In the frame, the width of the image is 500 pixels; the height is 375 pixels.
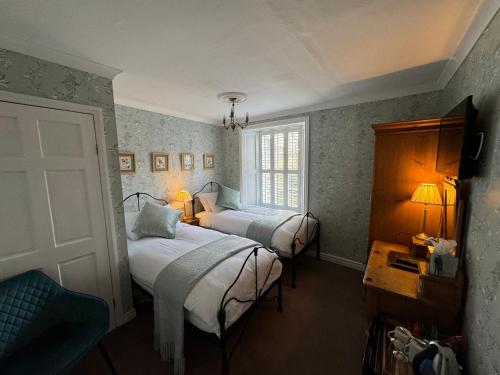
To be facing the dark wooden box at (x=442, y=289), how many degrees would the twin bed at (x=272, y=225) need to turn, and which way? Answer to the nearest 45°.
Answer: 0° — it already faces it

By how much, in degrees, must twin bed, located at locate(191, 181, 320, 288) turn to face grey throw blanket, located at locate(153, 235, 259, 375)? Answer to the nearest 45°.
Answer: approximately 90° to its right

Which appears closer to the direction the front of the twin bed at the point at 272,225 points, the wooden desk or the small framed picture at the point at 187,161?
the wooden desk

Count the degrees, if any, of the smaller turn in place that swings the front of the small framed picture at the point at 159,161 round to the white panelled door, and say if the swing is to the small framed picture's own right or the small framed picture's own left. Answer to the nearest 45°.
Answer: approximately 90° to the small framed picture's own right

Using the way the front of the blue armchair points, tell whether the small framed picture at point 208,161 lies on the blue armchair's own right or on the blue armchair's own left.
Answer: on the blue armchair's own left

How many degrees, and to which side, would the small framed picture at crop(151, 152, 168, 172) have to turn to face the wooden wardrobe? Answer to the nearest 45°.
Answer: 0° — it already faces it

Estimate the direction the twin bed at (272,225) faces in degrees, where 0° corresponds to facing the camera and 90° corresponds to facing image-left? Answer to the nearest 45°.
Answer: approximately 315°
